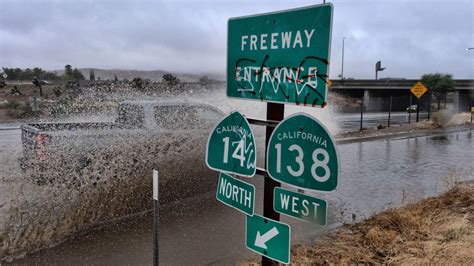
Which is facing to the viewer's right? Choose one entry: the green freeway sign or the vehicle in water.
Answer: the vehicle in water

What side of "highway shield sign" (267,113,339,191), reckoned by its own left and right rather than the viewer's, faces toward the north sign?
right

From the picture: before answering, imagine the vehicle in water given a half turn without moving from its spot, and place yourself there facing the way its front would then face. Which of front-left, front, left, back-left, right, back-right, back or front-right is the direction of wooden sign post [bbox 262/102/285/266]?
left

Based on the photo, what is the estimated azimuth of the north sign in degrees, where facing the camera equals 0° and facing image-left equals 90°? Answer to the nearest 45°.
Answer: approximately 45°

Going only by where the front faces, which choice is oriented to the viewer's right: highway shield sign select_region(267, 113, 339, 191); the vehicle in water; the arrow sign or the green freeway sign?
the vehicle in water

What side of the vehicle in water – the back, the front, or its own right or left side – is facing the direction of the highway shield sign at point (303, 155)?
right

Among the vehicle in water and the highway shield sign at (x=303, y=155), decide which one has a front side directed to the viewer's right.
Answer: the vehicle in water

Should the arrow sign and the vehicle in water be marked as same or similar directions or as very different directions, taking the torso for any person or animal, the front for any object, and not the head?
very different directions
